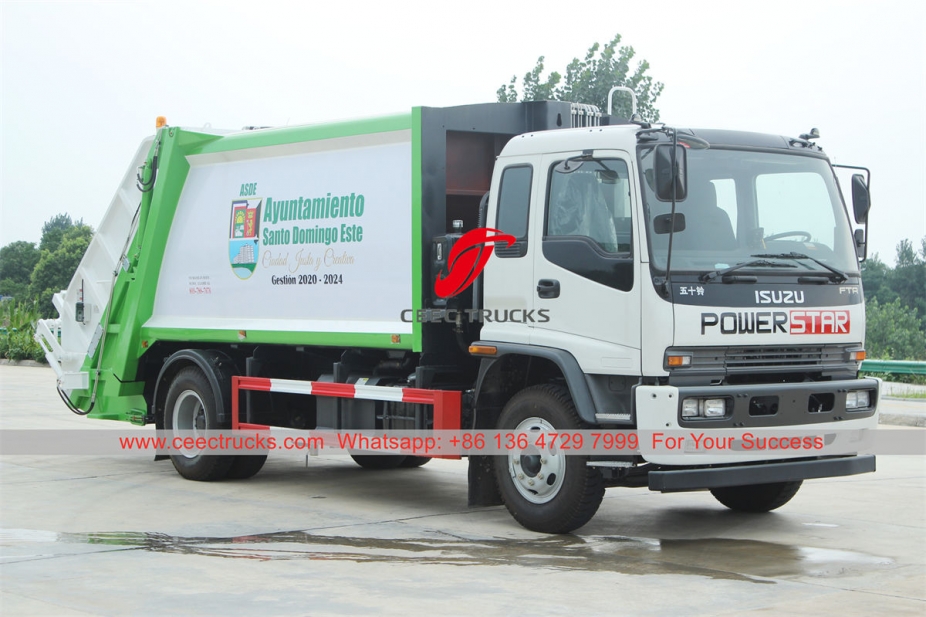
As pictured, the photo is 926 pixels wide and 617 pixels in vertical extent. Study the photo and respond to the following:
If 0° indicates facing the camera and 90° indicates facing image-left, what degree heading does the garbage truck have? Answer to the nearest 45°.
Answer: approximately 315°
